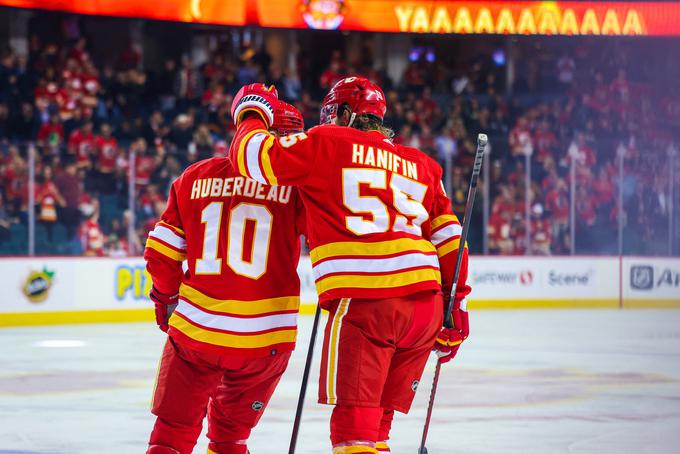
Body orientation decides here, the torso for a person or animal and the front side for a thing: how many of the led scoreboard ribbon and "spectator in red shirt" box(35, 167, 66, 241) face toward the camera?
2

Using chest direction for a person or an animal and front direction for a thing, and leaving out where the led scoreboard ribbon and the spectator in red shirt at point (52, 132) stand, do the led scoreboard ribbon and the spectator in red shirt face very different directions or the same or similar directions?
same or similar directions

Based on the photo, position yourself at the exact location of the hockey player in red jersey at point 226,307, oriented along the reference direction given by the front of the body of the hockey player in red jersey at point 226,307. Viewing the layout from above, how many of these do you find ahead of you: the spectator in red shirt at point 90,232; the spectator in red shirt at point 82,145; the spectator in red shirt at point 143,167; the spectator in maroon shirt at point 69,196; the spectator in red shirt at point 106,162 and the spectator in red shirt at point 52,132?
6

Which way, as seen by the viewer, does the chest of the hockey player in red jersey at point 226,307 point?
away from the camera

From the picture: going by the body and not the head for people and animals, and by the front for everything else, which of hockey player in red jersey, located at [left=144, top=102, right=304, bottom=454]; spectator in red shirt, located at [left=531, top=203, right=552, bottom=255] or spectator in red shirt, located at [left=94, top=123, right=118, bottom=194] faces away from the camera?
the hockey player in red jersey

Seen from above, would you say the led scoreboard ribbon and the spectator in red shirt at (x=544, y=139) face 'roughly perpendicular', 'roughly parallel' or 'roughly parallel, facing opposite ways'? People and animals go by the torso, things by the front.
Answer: roughly parallel

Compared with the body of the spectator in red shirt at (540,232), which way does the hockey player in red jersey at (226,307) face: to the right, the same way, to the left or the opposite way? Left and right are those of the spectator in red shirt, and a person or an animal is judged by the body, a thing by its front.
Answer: the opposite way

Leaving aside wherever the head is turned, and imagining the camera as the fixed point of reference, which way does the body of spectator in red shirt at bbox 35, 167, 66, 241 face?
toward the camera

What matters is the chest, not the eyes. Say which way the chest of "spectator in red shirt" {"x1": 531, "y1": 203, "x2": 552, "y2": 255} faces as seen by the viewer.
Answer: toward the camera

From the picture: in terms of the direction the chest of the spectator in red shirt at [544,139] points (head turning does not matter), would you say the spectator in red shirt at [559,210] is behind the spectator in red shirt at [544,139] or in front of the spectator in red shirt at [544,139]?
in front

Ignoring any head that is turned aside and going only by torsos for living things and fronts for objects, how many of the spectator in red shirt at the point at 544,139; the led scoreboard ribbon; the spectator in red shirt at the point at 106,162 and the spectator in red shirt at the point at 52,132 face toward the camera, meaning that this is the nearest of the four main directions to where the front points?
4

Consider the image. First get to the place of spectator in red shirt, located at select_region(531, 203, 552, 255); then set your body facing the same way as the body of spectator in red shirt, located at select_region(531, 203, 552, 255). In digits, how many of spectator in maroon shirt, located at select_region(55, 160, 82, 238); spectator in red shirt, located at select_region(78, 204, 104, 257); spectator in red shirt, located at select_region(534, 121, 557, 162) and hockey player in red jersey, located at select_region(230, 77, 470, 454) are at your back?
1

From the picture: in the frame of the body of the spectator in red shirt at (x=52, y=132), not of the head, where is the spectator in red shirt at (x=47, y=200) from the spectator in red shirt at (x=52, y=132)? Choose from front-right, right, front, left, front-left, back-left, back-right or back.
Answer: front

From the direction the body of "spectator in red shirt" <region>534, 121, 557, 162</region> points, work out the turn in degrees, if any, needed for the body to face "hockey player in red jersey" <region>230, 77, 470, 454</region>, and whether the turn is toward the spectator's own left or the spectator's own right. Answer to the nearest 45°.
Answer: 0° — they already face them

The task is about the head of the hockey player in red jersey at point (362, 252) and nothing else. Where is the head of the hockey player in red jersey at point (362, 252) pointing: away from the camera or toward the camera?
away from the camera

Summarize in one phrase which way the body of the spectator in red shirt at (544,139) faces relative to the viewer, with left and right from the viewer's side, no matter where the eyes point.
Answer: facing the viewer
